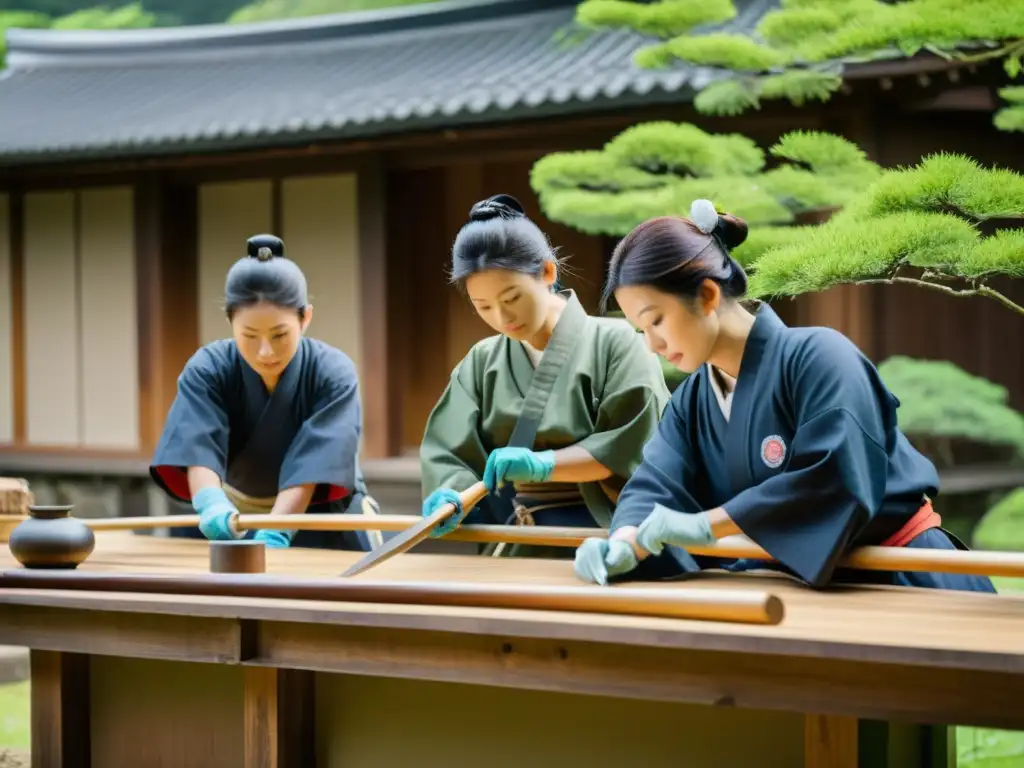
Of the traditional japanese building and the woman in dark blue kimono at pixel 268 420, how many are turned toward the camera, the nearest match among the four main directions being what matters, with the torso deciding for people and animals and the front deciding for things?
2

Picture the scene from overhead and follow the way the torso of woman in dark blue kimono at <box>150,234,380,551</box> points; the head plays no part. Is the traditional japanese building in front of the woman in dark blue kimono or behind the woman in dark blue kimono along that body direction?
behind

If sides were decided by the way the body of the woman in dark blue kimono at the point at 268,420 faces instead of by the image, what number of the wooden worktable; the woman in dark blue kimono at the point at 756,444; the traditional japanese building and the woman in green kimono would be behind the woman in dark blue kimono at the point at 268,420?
1

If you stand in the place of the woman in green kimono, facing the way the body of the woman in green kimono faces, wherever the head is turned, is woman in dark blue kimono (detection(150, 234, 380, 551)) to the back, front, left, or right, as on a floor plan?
right

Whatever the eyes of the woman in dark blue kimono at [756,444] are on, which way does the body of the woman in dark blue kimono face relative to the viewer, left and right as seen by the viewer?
facing the viewer and to the left of the viewer

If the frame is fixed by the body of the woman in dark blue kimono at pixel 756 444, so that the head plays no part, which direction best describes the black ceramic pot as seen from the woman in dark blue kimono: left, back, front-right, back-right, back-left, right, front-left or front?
front-right

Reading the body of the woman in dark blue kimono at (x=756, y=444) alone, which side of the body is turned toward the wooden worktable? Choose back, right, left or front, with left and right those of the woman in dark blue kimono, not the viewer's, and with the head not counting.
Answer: front

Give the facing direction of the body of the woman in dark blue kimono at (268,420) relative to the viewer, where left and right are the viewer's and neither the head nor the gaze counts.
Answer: facing the viewer

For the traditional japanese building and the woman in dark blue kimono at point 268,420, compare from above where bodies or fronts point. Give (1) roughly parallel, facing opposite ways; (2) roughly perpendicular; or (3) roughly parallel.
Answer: roughly parallel

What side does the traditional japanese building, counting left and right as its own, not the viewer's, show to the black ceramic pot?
front

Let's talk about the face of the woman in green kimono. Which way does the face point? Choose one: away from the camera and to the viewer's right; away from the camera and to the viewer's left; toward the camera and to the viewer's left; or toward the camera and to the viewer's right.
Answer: toward the camera and to the viewer's left
